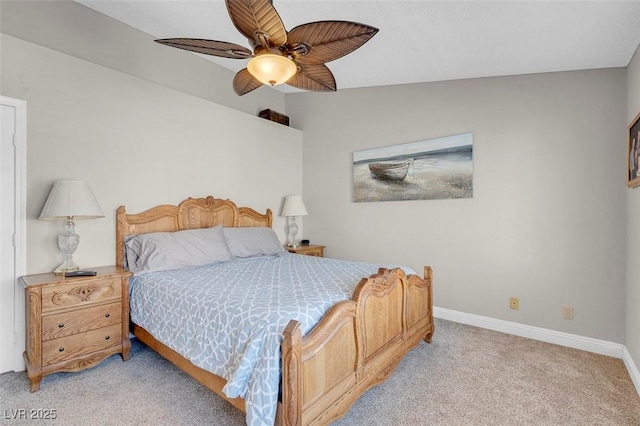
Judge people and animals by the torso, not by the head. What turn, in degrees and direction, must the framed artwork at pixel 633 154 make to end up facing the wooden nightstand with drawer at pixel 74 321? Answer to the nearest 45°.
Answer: approximately 45° to its left

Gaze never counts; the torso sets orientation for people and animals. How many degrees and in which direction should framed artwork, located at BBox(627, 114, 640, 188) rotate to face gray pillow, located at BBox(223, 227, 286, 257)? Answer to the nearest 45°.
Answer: approximately 45° to its left

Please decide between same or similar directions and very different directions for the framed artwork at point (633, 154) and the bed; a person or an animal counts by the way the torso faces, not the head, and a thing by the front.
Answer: very different directions

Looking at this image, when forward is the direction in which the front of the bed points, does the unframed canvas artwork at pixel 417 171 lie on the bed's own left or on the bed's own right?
on the bed's own left

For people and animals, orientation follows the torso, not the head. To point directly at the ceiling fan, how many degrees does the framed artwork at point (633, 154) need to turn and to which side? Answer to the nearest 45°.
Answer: approximately 45° to its left

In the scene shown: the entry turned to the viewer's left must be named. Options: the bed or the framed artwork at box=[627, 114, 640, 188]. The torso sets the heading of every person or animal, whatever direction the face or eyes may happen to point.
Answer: the framed artwork

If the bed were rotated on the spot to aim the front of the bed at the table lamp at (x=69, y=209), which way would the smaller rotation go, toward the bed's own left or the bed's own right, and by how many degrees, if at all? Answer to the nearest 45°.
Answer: approximately 135° to the bed's own right

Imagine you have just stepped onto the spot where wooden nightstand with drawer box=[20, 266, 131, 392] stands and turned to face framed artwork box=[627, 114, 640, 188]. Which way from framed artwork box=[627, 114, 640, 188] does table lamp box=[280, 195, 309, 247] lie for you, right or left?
left

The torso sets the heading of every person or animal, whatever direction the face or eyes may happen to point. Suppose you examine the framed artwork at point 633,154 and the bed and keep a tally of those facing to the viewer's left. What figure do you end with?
1

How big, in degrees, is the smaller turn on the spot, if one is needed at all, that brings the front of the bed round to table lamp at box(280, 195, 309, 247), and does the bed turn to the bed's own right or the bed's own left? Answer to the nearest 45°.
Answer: approximately 135° to the bed's own left

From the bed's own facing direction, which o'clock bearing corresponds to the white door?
The white door is roughly at 5 o'clock from the bed.

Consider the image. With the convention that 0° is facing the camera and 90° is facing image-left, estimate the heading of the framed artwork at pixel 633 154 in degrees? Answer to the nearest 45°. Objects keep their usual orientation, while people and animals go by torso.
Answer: approximately 90°

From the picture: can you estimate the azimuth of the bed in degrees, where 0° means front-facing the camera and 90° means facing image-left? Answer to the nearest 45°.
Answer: approximately 315°

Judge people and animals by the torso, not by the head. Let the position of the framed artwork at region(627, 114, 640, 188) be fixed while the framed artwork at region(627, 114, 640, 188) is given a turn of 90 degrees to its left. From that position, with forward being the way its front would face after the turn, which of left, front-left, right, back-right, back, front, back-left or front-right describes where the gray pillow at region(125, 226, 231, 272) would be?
front-right
